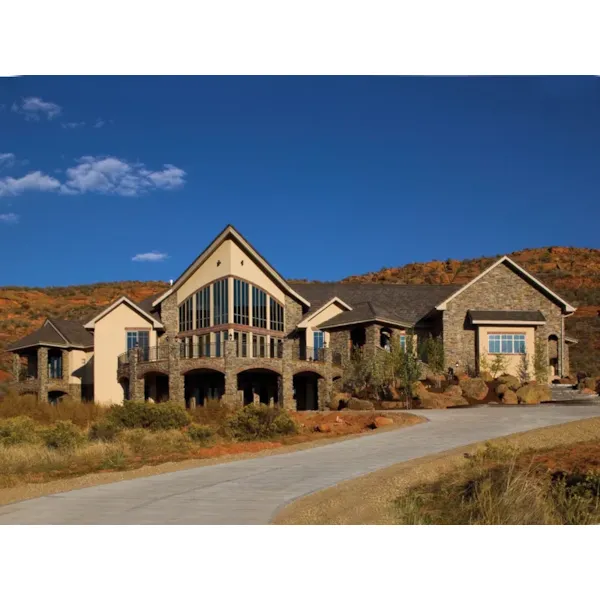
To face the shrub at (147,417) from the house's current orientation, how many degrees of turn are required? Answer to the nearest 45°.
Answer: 0° — it already faces it

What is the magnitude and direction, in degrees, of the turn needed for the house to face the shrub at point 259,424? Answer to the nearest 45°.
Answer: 0° — it already faces it

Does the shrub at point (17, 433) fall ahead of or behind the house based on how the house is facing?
ahead

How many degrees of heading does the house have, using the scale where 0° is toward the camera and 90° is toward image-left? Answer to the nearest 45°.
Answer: approximately 0°

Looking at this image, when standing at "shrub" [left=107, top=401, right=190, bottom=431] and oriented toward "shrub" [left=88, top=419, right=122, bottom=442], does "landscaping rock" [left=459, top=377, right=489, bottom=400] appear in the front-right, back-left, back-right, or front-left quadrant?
back-left

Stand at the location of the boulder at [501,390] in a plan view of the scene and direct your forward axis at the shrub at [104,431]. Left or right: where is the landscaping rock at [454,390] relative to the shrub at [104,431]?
right

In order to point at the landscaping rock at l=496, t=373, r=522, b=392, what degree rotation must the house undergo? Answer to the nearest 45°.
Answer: approximately 90° to its left

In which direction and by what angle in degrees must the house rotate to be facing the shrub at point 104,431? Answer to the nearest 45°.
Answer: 0° — it already faces it

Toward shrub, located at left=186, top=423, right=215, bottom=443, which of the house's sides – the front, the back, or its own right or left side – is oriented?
front

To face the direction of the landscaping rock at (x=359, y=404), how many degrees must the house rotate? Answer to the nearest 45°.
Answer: approximately 45° to its left
